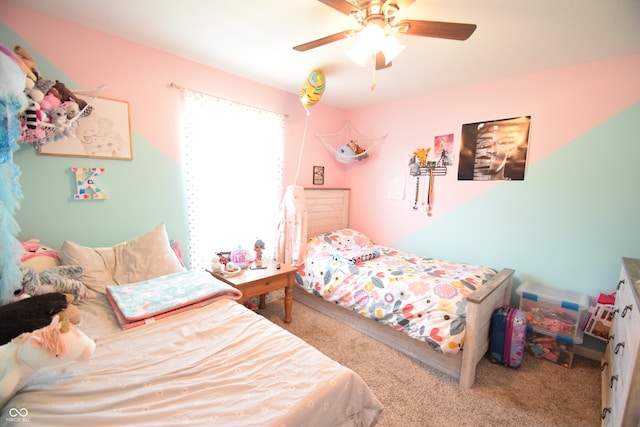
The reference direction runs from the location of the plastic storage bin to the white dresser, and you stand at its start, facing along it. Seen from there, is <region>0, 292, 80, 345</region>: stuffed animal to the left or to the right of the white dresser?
right

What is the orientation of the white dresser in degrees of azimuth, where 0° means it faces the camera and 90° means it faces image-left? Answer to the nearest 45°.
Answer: approximately 90°

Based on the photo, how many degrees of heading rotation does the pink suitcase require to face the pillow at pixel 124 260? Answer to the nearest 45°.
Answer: approximately 90° to its right

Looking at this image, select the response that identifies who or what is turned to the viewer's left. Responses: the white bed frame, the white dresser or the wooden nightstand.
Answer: the white dresser

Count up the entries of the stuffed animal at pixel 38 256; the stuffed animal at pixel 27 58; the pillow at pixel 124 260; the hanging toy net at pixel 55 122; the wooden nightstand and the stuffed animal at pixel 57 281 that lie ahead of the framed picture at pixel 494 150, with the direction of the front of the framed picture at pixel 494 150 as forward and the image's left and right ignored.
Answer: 6

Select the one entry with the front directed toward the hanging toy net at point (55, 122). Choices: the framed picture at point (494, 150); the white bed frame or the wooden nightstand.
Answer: the framed picture

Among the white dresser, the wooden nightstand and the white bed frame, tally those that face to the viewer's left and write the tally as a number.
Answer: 1

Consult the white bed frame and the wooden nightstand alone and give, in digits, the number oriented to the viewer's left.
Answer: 0

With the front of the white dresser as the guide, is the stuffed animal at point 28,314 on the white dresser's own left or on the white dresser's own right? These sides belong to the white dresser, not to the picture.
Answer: on the white dresser's own left

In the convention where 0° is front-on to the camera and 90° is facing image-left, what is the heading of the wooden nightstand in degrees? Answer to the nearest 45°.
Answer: approximately 315°

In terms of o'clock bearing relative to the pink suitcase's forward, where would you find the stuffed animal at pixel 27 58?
The stuffed animal is roughly at 3 o'clock from the pink suitcase.

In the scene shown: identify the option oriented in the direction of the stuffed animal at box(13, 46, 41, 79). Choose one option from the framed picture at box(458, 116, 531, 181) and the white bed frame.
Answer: the framed picture

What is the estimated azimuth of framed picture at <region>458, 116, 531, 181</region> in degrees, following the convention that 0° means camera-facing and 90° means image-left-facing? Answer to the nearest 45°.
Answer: approximately 45°
